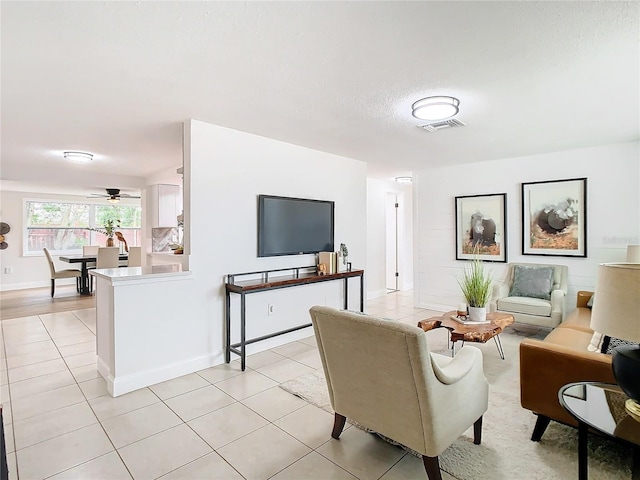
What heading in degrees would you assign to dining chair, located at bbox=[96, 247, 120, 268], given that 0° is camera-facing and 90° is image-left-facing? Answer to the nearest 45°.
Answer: approximately 180°

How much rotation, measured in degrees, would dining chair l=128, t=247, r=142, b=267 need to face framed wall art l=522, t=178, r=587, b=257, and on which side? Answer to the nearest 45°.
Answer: approximately 135° to its right

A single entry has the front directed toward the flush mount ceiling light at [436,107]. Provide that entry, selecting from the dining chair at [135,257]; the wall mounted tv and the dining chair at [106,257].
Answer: the wall mounted tv

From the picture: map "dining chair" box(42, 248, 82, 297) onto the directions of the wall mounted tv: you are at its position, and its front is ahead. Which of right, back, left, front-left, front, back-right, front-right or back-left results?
back

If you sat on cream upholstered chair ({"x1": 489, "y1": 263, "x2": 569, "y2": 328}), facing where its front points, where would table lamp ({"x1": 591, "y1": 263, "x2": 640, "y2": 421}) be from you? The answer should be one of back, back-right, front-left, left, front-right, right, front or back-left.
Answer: front-left

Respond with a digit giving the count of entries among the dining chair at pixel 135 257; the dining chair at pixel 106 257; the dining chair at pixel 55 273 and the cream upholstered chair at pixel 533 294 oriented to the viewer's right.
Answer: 1

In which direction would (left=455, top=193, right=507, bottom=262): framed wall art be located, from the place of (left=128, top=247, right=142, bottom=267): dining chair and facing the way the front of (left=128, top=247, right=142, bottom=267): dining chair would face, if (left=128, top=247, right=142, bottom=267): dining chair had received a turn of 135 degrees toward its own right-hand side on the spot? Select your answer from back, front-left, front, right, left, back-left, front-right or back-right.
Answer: front

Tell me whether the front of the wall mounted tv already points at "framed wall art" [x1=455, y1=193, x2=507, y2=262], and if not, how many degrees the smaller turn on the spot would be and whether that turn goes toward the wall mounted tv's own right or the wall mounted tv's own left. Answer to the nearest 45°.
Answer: approximately 45° to the wall mounted tv's own left

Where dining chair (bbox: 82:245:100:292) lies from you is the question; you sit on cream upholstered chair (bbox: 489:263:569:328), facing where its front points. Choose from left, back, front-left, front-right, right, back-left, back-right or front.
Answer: front-right

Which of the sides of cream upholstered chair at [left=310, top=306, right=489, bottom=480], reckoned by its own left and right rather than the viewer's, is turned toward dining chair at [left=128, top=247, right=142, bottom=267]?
left

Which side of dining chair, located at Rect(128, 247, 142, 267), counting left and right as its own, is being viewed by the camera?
back

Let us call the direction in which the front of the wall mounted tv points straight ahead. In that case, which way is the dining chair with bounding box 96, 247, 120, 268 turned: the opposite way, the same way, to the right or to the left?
the opposite way
